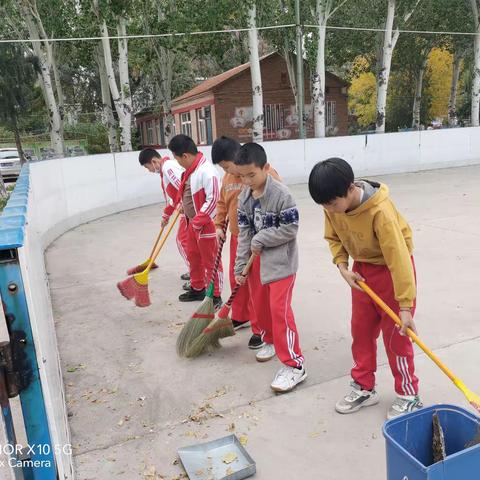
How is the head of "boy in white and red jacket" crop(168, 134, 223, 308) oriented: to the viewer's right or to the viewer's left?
to the viewer's left

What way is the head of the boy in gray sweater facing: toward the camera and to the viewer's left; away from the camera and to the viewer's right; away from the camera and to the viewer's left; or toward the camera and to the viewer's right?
toward the camera and to the viewer's left

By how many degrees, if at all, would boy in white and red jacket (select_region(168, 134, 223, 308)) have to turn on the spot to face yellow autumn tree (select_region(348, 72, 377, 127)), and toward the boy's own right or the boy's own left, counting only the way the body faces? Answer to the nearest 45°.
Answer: approximately 135° to the boy's own right

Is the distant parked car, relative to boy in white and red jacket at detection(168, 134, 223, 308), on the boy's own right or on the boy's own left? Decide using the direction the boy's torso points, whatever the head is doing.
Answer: on the boy's own right

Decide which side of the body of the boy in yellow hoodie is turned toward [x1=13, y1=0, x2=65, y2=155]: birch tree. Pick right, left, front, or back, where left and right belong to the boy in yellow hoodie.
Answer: right

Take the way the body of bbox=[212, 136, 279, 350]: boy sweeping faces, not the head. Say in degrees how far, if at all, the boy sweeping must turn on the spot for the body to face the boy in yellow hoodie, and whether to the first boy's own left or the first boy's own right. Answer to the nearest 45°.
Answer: approximately 90° to the first boy's own left

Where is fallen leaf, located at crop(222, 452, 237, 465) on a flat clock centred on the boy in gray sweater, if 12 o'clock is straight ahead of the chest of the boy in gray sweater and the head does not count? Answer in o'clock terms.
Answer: The fallen leaf is roughly at 11 o'clock from the boy in gray sweater.

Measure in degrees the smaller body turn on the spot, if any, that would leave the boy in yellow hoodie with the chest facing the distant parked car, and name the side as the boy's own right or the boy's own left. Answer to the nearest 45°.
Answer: approximately 90° to the boy's own right

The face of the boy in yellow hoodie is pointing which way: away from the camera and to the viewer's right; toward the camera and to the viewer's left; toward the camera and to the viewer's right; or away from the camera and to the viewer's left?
toward the camera and to the viewer's left

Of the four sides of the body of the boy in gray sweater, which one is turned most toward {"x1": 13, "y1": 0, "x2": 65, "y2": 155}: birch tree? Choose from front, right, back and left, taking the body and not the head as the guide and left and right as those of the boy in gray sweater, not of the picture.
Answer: right

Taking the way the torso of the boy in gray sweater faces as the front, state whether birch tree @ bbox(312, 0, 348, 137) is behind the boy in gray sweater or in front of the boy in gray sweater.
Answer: behind

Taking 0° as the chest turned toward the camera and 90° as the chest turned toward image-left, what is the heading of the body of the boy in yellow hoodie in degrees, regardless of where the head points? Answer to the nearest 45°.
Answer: approximately 45°

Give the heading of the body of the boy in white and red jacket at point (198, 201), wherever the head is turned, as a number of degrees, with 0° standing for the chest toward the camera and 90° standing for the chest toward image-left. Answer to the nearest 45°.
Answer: approximately 45°
